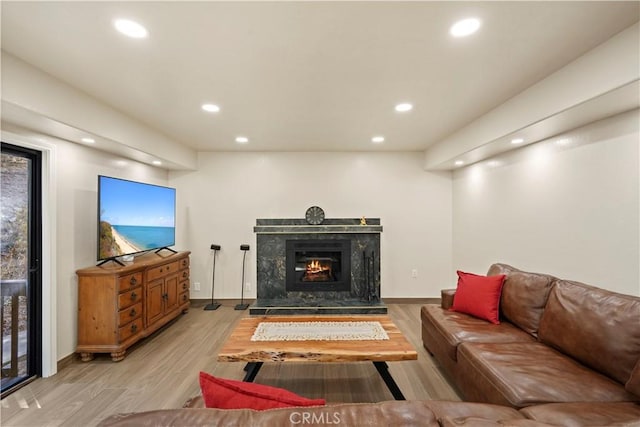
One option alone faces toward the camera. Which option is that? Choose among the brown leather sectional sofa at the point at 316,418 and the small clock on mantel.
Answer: the small clock on mantel

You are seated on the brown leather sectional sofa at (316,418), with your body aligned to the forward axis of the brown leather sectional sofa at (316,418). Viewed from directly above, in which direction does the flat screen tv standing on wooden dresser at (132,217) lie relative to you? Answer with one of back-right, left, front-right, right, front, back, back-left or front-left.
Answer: front-left

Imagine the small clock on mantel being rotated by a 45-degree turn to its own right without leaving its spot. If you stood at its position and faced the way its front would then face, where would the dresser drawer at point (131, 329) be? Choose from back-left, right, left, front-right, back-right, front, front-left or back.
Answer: front

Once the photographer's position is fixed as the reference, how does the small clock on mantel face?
facing the viewer

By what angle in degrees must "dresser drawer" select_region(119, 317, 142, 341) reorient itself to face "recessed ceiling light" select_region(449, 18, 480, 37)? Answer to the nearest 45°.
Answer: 0° — it already faces it

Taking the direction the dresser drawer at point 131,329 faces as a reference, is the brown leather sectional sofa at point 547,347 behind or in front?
in front

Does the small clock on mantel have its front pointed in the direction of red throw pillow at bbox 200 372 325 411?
yes

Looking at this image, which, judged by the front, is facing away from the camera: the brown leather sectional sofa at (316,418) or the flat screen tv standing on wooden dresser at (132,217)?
the brown leather sectional sofa

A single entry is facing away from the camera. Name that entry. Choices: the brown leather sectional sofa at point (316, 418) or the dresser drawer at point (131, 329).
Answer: the brown leather sectional sofa

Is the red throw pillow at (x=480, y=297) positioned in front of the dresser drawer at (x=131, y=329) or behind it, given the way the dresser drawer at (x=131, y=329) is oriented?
in front

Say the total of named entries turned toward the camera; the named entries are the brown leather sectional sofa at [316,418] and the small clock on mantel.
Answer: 1

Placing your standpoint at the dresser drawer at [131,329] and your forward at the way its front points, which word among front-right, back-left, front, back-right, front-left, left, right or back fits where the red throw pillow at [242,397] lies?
front-right

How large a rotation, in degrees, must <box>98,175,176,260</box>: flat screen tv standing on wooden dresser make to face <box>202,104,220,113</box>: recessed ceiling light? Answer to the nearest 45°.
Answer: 0° — it already faces it

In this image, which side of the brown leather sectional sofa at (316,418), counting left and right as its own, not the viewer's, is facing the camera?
back

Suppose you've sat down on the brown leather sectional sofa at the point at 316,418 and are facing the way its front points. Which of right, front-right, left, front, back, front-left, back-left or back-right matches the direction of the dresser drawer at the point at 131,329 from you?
front-left

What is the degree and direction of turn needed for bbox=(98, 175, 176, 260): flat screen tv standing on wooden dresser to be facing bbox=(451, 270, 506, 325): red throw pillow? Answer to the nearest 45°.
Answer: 0° — it already faces it
